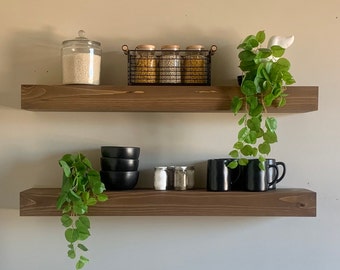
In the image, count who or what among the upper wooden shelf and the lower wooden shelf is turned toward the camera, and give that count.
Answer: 2

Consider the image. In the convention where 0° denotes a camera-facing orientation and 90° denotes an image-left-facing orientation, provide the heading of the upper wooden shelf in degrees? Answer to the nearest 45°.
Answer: approximately 0°

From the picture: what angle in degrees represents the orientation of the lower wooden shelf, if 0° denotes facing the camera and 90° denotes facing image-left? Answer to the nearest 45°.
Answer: approximately 0°
